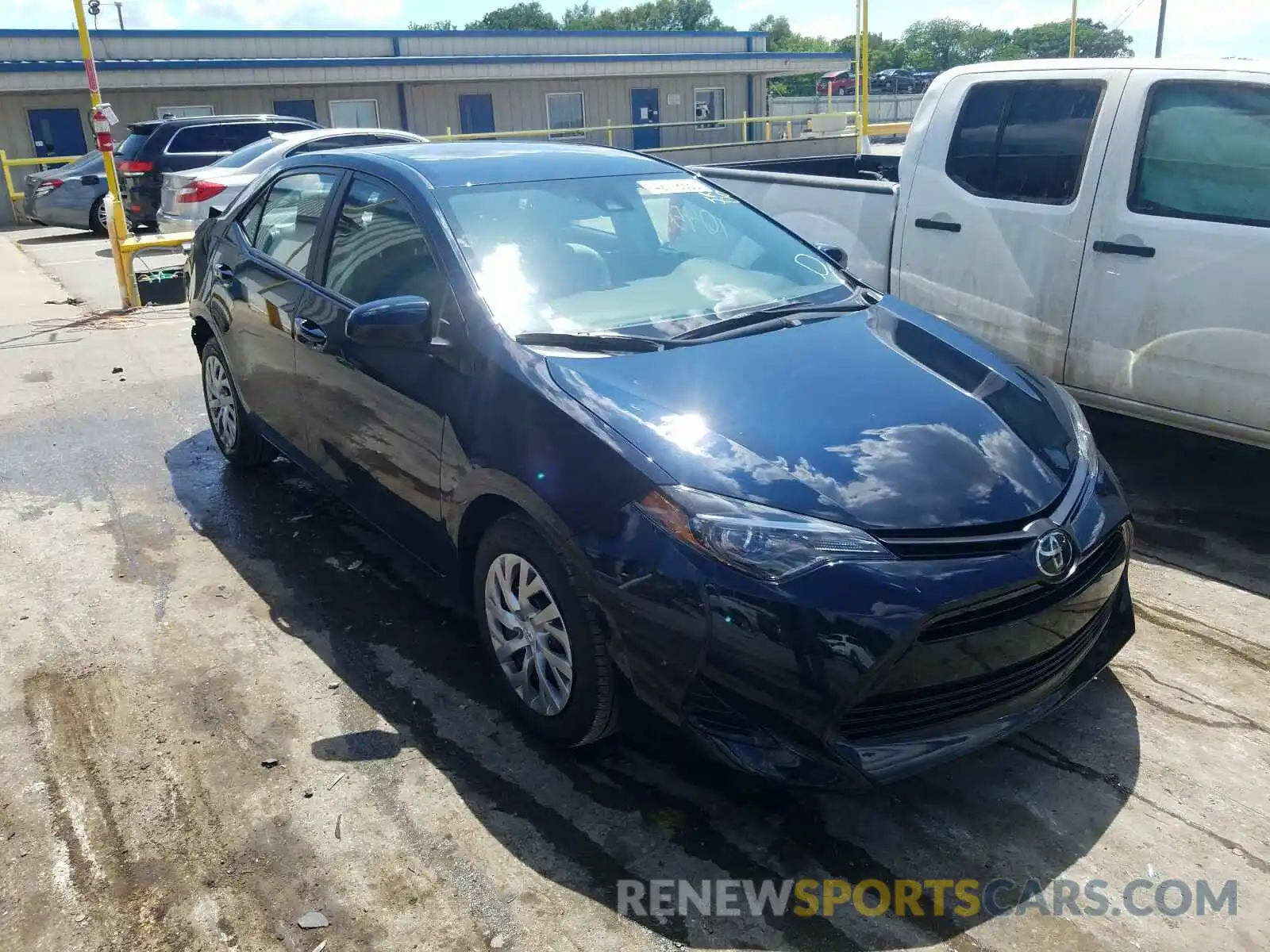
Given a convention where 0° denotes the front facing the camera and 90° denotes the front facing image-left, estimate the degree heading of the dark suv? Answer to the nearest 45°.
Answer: approximately 225°

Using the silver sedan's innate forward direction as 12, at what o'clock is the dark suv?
The dark suv is roughly at 10 o'clock from the silver sedan.

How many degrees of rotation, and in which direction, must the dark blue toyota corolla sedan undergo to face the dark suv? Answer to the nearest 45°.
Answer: approximately 180°

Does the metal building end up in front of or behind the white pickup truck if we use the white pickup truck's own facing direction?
behind

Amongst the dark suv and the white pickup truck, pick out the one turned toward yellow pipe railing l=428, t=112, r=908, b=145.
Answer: the dark suv

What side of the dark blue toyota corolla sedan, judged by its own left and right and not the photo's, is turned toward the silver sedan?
back

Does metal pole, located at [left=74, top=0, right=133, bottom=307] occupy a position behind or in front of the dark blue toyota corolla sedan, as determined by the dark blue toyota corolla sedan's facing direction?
behind

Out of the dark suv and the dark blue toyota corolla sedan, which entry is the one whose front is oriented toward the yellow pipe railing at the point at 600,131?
the dark suv

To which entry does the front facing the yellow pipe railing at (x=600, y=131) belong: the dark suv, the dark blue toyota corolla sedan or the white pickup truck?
the dark suv
